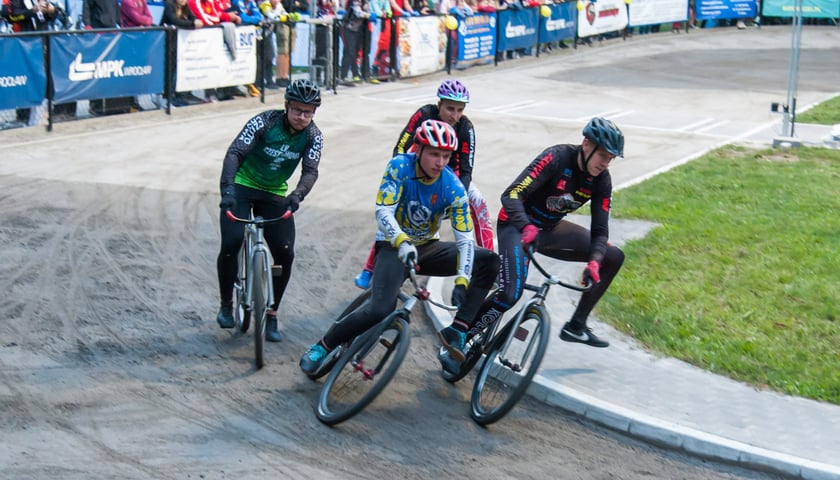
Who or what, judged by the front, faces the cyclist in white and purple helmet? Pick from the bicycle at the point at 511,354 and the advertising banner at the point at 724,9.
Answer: the advertising banner

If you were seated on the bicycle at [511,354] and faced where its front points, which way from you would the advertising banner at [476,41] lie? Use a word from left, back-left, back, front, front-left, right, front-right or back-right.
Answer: back-left

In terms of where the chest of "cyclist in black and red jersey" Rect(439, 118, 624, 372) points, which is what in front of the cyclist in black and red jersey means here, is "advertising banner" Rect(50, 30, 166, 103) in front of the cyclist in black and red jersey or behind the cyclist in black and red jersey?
behind

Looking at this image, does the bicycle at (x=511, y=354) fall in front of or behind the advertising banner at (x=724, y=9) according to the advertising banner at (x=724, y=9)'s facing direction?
in front

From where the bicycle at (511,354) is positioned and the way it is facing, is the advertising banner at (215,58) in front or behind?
behind

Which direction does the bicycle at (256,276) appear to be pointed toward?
toward the camera

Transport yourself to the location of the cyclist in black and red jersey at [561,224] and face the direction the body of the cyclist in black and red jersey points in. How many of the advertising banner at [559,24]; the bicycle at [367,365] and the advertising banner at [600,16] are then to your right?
1

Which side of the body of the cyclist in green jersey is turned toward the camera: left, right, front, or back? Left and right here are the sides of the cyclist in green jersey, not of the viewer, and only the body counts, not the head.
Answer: front

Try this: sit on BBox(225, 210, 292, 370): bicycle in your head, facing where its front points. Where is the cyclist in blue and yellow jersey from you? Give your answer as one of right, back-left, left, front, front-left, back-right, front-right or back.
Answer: front-left

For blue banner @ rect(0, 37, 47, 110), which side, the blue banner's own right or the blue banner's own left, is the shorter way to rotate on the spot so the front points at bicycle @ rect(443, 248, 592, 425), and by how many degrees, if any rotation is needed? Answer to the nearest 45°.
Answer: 0° — it already faces it
